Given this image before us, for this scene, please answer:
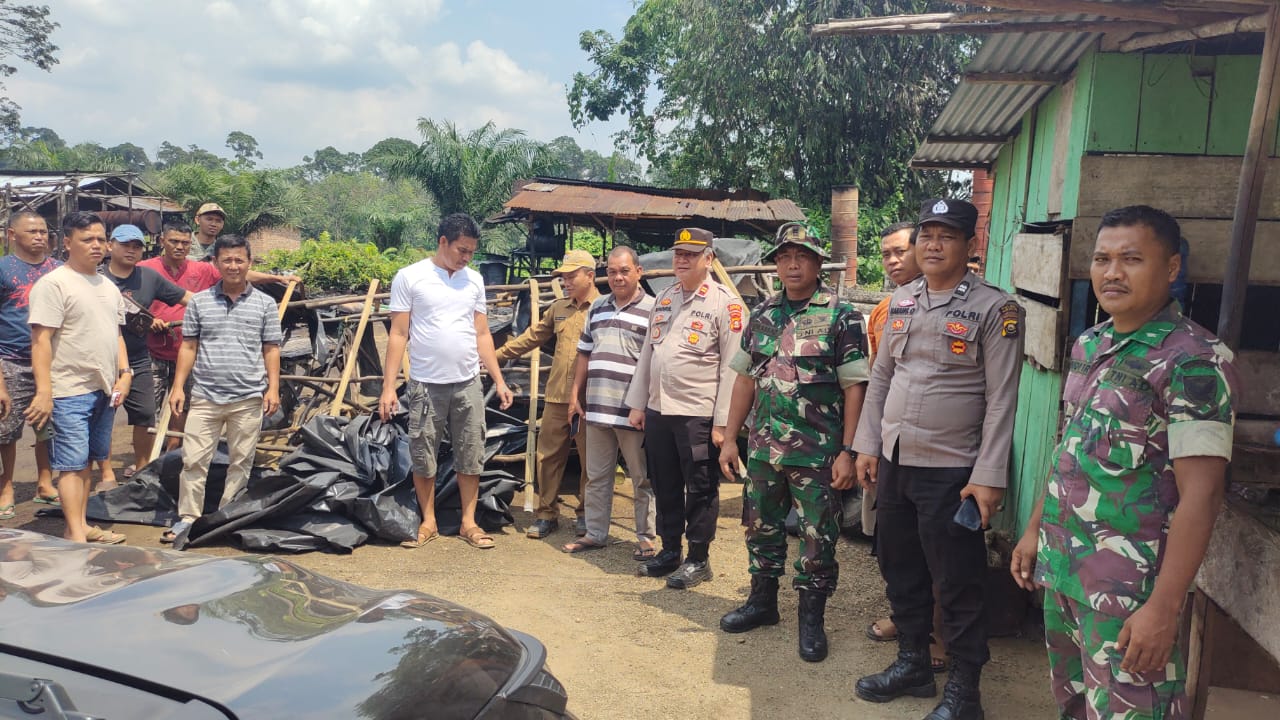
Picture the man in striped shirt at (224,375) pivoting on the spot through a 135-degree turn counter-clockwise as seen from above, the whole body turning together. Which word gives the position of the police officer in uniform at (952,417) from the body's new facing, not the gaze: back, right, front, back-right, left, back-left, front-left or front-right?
right

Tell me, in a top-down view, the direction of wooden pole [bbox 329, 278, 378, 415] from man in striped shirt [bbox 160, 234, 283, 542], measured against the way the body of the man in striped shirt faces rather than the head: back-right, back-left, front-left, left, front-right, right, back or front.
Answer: back-left

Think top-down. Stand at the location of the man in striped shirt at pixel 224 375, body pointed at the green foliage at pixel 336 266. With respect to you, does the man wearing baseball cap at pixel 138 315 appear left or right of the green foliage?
left

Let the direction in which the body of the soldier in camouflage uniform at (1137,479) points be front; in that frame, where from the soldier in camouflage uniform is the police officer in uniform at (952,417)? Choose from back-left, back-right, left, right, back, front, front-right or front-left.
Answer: right

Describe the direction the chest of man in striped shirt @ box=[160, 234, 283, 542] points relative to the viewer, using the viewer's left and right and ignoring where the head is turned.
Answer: facing the viewer

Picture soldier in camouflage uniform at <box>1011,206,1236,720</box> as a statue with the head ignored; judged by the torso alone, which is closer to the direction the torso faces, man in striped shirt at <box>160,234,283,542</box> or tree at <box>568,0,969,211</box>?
the man in striped shirt

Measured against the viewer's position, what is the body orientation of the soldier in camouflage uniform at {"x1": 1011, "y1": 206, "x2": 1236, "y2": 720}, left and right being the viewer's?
facing the viewer and to the left of the viewer

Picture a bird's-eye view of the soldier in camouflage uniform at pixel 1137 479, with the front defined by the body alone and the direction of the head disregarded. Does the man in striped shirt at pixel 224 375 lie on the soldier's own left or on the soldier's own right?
on the soldier's own right

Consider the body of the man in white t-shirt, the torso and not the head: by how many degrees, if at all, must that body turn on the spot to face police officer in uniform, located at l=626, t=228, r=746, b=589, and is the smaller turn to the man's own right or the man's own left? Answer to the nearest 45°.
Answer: approximately 45° to the man's own left

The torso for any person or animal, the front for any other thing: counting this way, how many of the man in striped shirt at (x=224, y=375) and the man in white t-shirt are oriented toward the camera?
2

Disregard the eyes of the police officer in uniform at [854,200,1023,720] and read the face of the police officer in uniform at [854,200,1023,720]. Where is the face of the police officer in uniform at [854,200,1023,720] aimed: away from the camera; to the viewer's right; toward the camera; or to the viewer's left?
toward the camera

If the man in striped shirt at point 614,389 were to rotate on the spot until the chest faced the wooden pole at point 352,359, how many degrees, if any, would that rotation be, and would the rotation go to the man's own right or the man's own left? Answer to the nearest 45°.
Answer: approximately 90° to the man's own right

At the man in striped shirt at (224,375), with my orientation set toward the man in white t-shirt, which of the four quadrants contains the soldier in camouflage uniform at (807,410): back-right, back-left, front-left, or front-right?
front-right

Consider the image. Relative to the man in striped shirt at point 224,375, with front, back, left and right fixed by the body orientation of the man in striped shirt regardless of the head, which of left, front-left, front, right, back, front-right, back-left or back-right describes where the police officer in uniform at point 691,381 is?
front-left

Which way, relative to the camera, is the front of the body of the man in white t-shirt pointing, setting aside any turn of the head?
toward the camera

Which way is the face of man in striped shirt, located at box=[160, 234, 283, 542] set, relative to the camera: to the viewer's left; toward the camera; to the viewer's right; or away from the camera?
toward the camera
